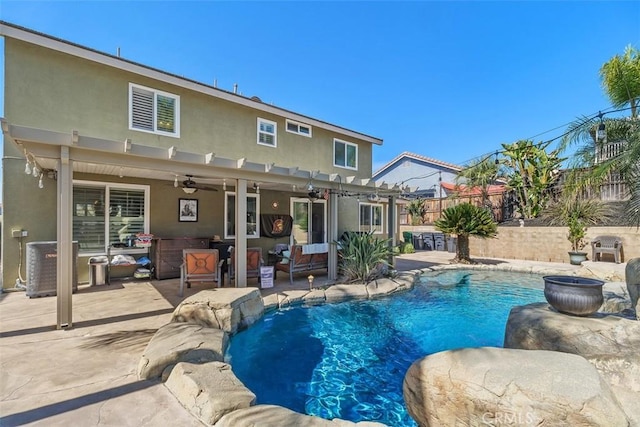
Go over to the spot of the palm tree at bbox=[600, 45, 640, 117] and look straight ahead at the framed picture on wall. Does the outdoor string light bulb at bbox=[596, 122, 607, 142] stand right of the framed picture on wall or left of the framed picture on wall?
left

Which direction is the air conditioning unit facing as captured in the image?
toward the camera

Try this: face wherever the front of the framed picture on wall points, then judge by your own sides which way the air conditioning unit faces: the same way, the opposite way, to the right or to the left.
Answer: the same way

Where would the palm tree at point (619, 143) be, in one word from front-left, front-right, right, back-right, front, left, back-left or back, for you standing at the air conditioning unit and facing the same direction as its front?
front-left

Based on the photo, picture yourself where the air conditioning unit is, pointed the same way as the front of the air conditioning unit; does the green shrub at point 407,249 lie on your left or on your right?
on your left

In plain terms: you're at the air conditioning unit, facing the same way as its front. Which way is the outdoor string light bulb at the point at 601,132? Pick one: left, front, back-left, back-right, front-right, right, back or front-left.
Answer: front-left

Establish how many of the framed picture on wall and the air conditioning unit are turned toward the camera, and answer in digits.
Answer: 2

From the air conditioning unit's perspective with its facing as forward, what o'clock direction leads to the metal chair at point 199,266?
The metal chair is roughly at 10 o'clock from the air conditioning unit.

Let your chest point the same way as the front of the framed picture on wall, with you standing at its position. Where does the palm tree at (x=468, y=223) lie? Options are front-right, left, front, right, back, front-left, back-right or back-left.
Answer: left

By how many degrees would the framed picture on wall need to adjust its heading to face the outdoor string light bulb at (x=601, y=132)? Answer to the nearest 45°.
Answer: approximately 45° to its left

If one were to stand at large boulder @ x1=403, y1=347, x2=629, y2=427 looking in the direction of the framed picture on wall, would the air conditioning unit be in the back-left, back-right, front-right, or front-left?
front-left

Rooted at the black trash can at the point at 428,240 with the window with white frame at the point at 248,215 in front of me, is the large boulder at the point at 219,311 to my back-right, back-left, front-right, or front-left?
front-left

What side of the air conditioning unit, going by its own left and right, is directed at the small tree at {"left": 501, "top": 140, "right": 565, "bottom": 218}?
left

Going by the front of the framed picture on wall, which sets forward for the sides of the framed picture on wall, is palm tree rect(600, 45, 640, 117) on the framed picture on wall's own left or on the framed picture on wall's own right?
on the framed picture on wall's own left
